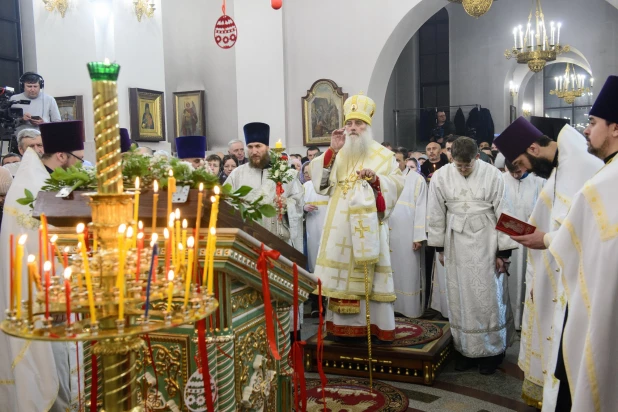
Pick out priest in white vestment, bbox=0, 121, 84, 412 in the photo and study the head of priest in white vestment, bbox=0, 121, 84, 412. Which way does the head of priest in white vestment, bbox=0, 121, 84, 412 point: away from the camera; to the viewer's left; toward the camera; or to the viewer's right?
to the viewer's right

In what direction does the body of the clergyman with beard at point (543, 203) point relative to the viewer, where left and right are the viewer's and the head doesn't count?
facing to the left of the viewer

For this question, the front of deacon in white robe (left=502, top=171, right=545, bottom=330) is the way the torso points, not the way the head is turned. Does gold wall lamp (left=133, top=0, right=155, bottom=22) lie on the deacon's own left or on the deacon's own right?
on the deacon's own right

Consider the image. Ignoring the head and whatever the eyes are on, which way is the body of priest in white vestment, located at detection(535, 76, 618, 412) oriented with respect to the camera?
to the viewer's left

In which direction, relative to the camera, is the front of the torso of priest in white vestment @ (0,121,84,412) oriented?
to the viewer's right

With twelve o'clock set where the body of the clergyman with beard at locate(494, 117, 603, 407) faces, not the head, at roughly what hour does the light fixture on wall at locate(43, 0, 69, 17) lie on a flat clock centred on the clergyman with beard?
The light fixture on wall is roughly at 1 o'clock from the clergyman with beard.

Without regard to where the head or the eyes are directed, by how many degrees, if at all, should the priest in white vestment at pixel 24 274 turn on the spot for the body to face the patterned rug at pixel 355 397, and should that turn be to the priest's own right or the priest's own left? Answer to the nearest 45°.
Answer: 0° — they already face it
